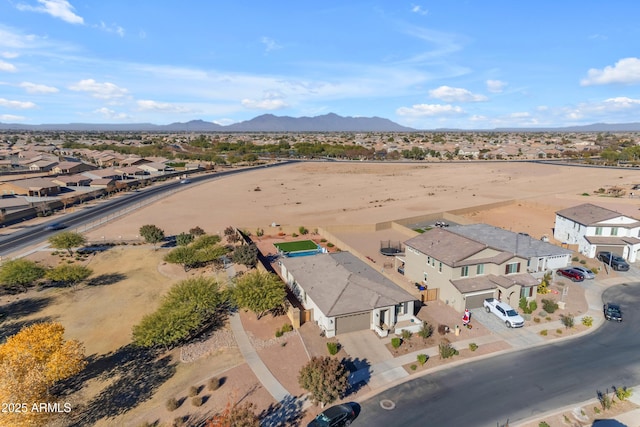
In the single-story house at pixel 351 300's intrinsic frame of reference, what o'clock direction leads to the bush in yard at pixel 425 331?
The bush in yard is roughly at 11 o'clock from the single-story house.

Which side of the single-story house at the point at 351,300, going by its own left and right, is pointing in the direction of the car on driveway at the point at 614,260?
left

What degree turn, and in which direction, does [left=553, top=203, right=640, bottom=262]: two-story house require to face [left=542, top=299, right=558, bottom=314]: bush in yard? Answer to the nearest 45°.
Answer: approximately 45° to its right

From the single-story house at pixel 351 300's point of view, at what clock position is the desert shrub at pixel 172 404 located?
The desert shrub is roughly at 3 o'clock from the single-story house.

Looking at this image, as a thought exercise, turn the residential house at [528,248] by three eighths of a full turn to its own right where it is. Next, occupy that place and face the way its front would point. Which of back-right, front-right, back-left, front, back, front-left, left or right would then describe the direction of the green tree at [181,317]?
front-left

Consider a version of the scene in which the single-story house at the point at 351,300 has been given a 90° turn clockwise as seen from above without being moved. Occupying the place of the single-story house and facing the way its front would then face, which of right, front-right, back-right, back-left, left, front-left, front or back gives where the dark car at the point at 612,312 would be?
back-left

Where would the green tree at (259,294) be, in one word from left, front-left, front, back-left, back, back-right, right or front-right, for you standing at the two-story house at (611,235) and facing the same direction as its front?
right

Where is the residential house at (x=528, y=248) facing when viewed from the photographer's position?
facing the viewer and to the right of the viewer
